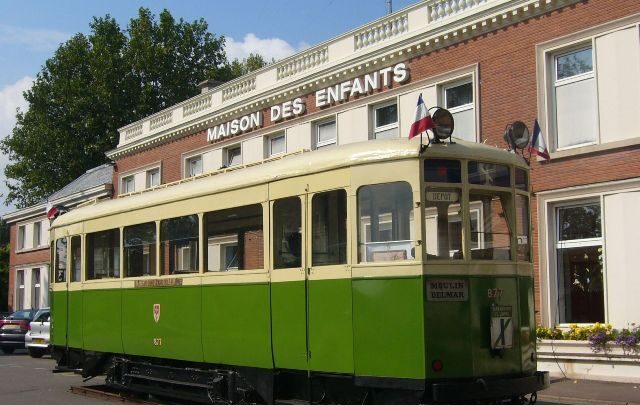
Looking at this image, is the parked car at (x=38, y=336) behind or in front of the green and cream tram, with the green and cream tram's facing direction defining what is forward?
behind

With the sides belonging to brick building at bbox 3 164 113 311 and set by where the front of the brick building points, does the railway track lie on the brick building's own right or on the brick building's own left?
on the brick building's own left

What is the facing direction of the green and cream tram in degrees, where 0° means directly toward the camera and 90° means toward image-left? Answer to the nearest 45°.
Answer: approximately 315°

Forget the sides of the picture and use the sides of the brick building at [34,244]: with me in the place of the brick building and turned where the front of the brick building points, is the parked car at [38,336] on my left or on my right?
on my left

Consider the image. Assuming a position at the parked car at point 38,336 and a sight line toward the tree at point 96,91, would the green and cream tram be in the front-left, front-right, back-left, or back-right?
back-right

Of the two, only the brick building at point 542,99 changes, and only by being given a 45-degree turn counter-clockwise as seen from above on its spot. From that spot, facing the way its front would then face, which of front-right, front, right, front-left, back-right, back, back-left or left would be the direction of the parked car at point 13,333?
back-right

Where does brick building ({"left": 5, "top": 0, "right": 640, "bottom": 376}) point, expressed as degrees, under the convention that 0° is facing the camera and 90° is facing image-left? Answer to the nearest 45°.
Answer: approximately 45°

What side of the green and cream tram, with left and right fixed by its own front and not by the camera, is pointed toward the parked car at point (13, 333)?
back

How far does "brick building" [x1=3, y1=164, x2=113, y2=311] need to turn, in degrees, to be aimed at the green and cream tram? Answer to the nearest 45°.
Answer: approximately 45° to its left
